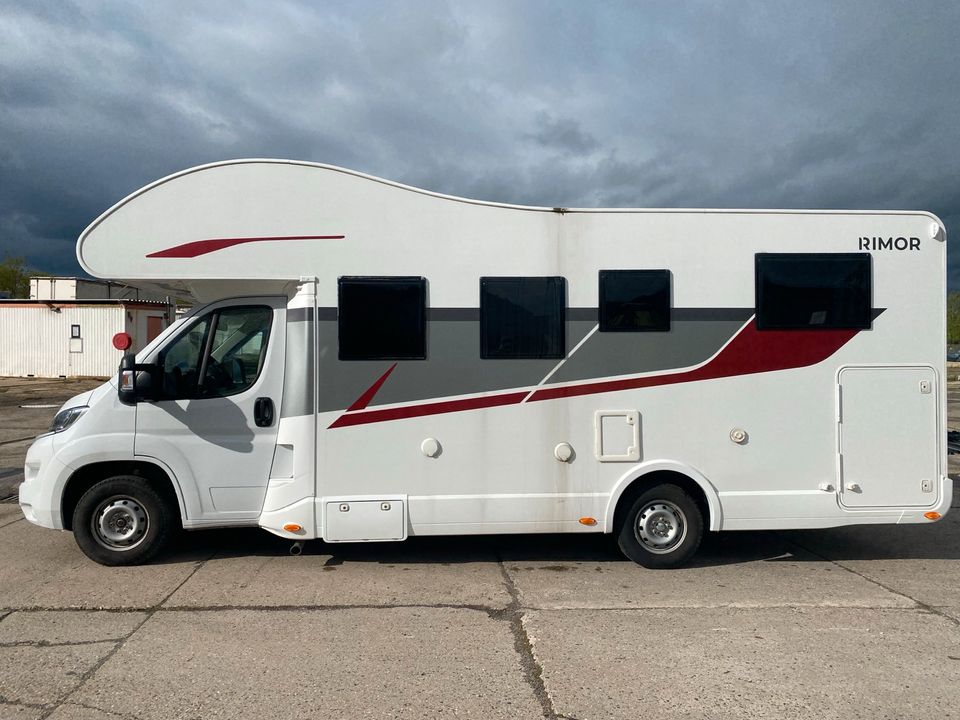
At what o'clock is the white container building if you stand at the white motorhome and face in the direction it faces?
The white container building is roughly at 2 o'clock from the white motorhome.

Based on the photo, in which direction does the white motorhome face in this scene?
to the viewer's left
